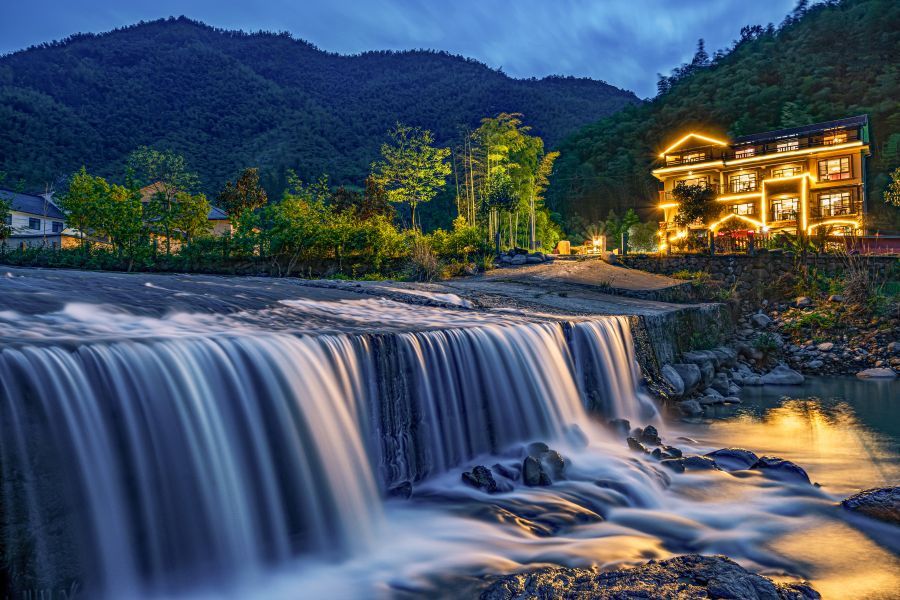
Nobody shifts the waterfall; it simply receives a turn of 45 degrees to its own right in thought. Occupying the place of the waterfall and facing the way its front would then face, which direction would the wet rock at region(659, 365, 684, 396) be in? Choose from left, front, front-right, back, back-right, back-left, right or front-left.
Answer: back-left

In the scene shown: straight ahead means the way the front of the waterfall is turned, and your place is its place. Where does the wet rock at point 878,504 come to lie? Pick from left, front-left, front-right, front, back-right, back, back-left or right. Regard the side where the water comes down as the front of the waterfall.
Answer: front-left

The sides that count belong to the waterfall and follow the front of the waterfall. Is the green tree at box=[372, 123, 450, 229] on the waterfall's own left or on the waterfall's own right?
on the waterfall's own left

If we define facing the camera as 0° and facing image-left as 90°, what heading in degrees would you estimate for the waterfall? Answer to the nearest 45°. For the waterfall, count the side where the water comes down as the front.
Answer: approximately 315°

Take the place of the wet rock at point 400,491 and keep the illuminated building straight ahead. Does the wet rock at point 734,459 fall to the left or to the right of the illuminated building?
right

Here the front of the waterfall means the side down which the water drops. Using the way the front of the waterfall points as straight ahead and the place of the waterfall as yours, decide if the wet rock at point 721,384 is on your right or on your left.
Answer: on your left

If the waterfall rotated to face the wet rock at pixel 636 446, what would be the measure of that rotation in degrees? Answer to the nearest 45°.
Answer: approximately 90° to its left

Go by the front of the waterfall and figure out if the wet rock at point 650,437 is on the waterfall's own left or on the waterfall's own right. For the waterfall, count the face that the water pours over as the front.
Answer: on the waterfall's own left

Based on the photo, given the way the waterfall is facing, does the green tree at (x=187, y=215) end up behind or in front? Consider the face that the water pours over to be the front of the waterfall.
behind

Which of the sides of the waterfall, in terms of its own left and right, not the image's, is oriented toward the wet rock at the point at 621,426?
left
